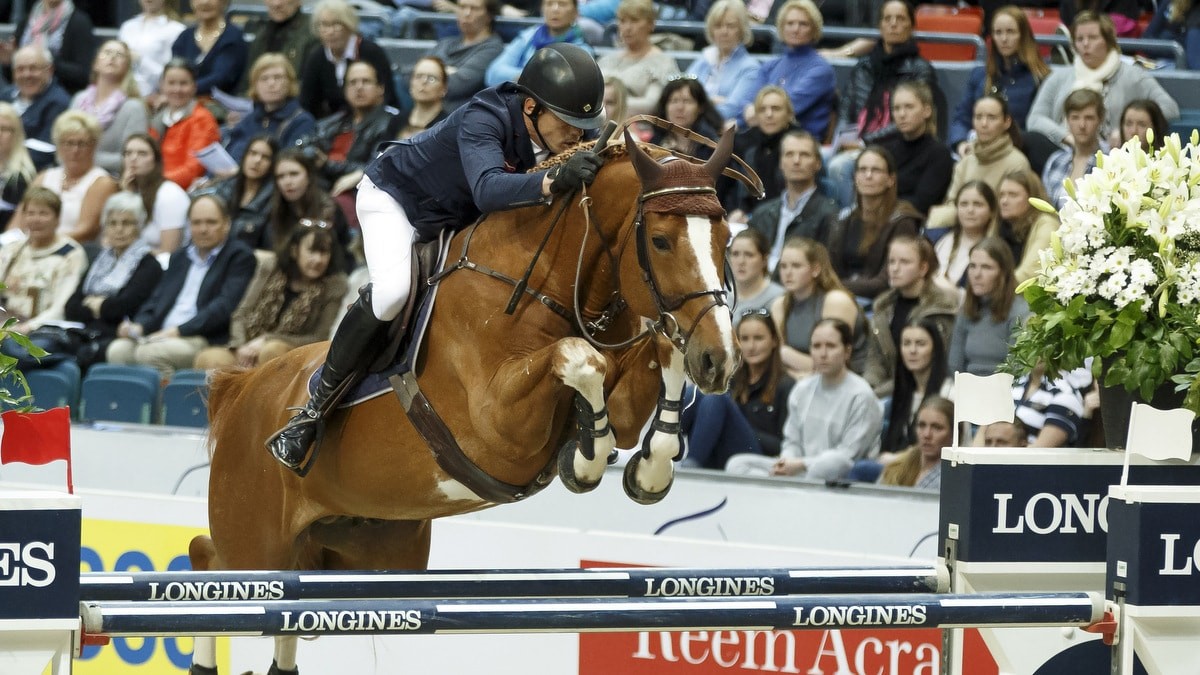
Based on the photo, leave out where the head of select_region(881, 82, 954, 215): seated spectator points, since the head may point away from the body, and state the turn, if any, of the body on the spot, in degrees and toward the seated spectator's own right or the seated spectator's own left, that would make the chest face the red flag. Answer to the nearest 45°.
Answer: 0° — they already face it

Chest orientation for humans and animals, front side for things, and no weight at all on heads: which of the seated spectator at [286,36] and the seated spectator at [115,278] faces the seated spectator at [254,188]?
the seated spectator at [286,36]

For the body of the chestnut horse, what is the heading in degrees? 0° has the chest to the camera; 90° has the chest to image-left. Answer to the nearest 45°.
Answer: approximately 315°

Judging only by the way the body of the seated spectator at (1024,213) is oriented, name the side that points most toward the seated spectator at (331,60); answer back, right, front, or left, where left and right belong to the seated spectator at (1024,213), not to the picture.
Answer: right

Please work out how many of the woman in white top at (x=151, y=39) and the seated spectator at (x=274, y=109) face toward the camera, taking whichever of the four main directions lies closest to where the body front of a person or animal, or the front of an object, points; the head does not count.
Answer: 2

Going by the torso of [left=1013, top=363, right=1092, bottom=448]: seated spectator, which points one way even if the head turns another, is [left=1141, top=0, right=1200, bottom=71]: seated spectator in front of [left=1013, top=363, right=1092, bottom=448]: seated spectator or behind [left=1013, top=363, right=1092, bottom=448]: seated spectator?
behind

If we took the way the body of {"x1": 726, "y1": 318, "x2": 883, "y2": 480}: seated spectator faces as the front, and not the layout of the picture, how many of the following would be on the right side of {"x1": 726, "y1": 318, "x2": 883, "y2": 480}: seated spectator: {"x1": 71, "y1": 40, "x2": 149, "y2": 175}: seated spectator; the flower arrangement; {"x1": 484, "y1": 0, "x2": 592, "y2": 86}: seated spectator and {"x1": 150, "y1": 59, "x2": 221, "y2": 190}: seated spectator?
3

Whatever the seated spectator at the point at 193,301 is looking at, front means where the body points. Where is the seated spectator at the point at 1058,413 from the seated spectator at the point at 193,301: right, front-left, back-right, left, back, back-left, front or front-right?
left

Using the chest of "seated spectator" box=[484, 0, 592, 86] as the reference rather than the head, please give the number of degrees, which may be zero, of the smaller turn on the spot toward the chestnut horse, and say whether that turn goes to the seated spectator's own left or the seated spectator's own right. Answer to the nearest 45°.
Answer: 0° — they already face it
